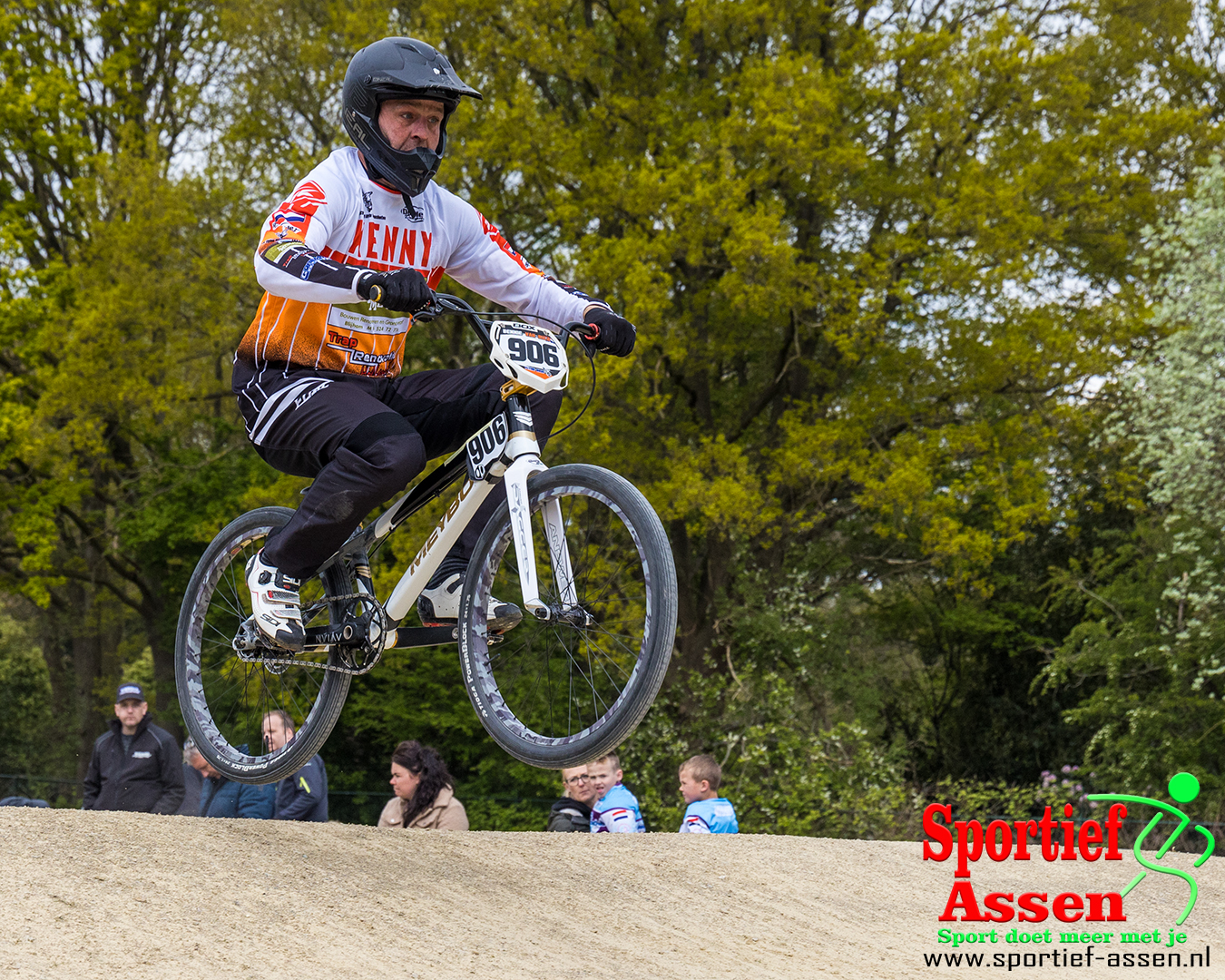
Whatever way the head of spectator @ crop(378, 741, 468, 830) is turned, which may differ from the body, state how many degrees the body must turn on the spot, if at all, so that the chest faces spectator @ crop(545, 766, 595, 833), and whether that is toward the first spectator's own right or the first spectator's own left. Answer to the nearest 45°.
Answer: approximately 135° to the first spectator's own left

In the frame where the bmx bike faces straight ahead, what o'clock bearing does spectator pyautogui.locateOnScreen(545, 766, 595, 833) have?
The spectator is roughly at 8 o'clock from the bmx bike.

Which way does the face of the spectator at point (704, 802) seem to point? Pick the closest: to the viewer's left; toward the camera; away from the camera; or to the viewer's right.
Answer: to the viewer's left

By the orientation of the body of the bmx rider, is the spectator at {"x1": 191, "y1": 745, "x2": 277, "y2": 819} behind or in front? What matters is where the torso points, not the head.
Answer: behind

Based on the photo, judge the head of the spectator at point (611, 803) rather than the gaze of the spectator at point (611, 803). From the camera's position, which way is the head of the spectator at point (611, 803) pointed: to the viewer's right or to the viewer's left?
to the viewer's left

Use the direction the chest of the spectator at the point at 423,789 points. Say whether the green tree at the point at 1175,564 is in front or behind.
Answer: behind

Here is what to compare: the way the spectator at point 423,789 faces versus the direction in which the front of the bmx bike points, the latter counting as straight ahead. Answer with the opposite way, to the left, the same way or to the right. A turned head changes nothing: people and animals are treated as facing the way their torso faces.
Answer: to the right

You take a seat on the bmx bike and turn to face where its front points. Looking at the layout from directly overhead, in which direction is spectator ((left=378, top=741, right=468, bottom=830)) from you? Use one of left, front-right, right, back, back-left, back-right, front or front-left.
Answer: back-left

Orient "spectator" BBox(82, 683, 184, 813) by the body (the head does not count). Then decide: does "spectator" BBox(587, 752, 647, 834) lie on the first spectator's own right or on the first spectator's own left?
on the first spectator's own left

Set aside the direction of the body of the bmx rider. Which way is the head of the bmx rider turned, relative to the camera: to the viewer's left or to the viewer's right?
to the viewer's right

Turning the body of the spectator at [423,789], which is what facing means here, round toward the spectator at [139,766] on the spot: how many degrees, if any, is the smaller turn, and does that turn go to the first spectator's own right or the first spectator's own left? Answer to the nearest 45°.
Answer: approximately 90° to the first spectator's own right

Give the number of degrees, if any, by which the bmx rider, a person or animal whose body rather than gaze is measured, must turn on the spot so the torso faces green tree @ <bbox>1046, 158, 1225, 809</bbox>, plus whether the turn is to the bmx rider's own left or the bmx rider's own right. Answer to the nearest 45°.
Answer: approximately 90° to the bmx rider's own left

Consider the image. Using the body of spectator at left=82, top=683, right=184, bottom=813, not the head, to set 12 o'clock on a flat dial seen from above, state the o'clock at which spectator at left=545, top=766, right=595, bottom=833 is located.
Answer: spectator at left=545, top=766, right=595, bottom=833 is roughly at 10 o'clock from spectator at left=82, top=683, right=184, bottom=813.

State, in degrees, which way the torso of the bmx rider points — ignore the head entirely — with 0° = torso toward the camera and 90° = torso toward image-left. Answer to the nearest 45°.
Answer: approximately 315°

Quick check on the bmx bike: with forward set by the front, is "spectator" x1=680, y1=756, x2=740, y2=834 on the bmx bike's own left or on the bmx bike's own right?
on the bmx bike's own left

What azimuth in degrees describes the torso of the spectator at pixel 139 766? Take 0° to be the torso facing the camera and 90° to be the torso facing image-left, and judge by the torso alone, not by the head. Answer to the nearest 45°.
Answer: approximately 0°
